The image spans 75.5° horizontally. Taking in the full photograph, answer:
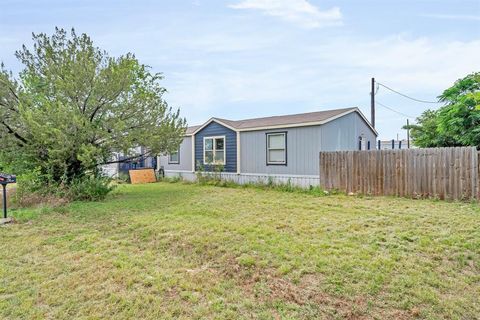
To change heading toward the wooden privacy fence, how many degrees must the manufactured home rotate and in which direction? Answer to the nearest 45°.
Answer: approximately 90° to its left

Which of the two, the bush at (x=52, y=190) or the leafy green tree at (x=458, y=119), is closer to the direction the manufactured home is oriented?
the bush

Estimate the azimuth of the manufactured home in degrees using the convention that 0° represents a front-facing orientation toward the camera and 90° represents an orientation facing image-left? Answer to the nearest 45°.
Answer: approximately 45°

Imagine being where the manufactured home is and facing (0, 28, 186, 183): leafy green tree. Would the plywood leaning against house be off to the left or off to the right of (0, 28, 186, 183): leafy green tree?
right

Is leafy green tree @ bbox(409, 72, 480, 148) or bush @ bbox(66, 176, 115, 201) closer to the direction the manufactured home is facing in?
the bush

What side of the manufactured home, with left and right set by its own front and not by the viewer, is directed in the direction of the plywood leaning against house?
right

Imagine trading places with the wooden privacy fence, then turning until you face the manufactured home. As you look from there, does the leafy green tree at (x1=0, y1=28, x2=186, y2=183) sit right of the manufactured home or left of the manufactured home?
left

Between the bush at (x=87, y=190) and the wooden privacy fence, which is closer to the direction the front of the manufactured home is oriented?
the bush
